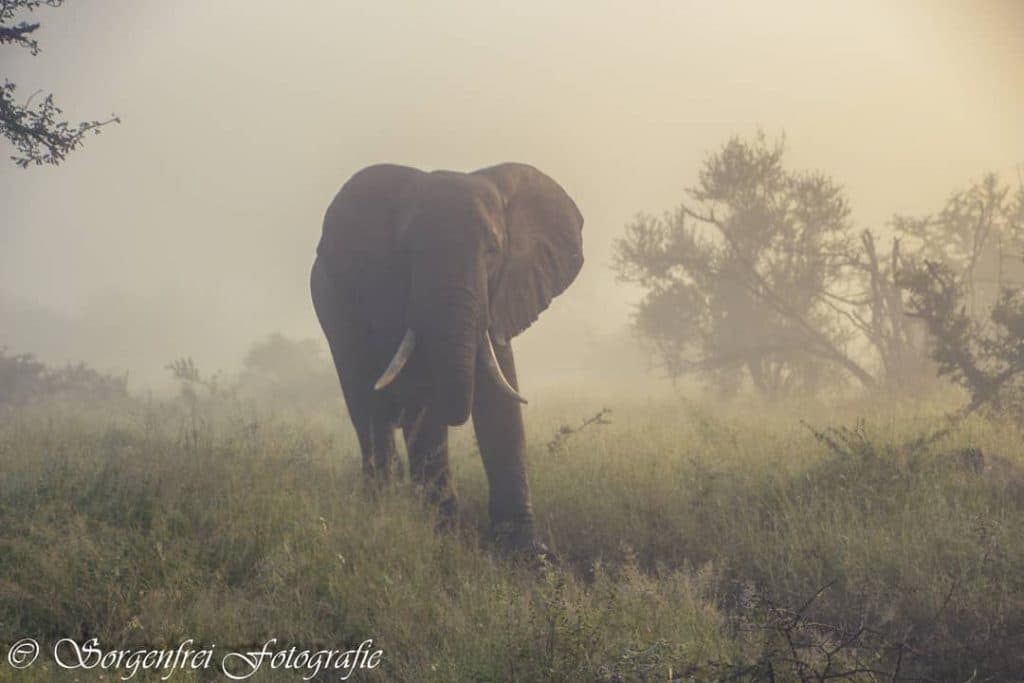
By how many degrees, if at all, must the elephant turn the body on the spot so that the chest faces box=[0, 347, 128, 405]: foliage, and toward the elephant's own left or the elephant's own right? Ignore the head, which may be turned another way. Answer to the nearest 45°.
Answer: approximately 135° to the elephant's own right

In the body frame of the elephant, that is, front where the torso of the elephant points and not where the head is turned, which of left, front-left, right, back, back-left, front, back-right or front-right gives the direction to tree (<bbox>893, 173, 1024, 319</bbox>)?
back-left

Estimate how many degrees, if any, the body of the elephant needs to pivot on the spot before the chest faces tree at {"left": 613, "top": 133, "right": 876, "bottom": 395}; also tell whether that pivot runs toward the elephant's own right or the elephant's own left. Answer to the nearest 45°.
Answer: approximately 135° to the elephant's own left

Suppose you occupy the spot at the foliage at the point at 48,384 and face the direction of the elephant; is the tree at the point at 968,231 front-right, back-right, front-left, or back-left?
front-left

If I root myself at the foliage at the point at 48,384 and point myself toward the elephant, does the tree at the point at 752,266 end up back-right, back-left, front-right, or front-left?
front-left

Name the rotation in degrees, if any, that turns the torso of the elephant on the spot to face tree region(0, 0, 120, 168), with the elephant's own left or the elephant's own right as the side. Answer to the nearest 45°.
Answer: approximately 90° to the elephant's own right

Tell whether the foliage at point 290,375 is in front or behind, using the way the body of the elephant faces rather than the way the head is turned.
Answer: behind

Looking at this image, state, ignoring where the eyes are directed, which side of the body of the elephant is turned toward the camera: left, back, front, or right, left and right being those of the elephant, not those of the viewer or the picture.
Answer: front
